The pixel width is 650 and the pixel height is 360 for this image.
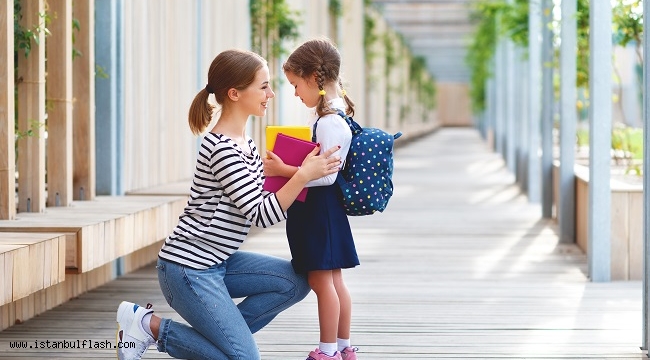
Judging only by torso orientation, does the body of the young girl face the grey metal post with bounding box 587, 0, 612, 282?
no

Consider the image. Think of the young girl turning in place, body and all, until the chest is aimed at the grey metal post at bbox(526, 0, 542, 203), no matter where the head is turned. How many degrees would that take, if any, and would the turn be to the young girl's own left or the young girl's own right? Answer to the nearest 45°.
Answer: approximately 90° to the young girl's own right

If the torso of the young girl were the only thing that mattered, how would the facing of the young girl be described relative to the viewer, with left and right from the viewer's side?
facing to the left of the viewer

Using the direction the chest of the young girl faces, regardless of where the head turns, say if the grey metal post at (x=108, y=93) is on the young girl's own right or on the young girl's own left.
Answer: on the young girl's own right

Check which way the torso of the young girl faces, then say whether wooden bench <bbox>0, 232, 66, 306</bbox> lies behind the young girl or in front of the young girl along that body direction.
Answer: in front

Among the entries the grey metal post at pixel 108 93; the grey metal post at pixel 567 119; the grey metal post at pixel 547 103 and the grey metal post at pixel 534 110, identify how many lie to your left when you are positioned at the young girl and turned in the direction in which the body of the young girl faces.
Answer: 0

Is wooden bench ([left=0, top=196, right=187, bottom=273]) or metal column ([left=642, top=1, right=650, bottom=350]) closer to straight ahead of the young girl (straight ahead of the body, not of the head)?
the wooden bench

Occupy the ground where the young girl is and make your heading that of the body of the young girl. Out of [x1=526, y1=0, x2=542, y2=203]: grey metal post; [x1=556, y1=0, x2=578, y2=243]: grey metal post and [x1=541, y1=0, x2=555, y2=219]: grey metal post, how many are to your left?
0

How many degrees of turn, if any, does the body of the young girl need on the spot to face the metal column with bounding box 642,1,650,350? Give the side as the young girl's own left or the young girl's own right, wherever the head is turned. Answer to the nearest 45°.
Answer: approximately 135° to the young girl's own right

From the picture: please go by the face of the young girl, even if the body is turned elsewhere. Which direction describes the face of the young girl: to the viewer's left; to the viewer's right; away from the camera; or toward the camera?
to the viewer's left

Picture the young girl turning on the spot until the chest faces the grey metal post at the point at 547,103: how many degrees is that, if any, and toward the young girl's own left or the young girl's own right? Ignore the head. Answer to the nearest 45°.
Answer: approximately 90° to the young girl's own right

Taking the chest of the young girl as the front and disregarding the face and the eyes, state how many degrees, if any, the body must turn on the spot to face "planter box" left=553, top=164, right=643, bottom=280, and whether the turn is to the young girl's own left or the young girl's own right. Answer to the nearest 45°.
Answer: approximately 135° to the young girl's own right
